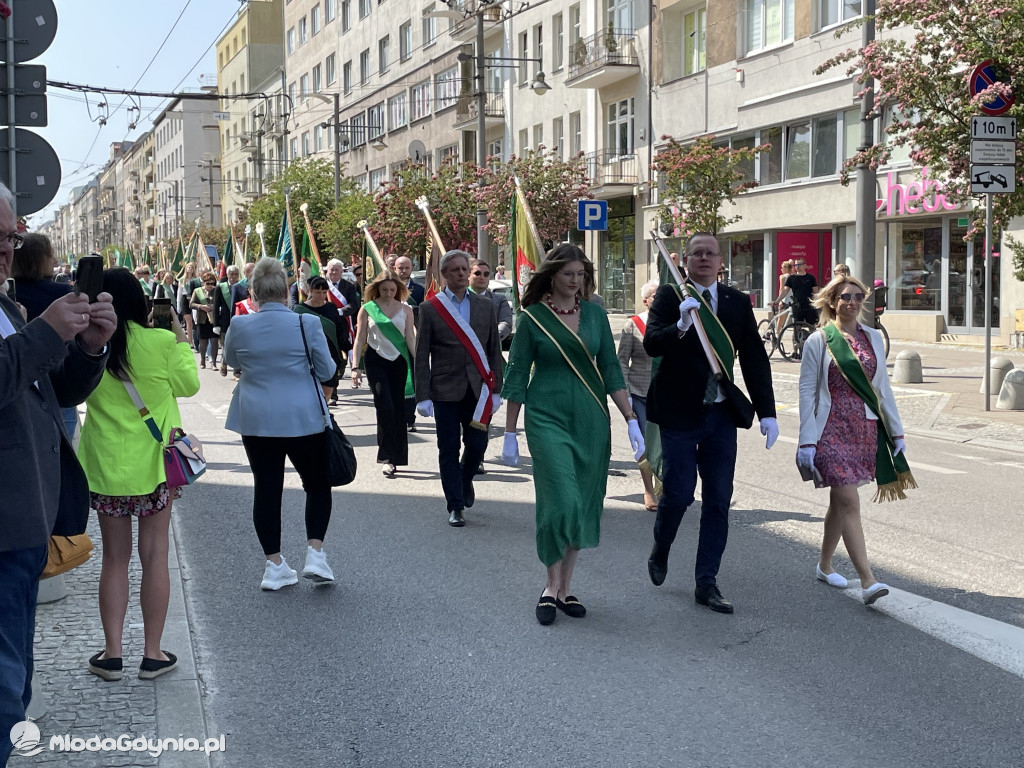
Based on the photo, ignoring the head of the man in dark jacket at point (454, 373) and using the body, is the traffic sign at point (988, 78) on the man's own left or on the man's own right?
on the man's own left

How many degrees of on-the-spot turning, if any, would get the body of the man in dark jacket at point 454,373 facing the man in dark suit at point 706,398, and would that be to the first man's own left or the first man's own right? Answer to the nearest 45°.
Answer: approximately 45° to the first man's own left

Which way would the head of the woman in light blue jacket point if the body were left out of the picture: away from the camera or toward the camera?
away from the camera

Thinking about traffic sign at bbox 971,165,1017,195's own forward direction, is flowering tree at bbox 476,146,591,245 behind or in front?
behind

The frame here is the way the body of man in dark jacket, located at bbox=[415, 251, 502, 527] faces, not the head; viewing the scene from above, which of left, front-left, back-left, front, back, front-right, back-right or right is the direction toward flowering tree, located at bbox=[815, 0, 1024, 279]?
back-left

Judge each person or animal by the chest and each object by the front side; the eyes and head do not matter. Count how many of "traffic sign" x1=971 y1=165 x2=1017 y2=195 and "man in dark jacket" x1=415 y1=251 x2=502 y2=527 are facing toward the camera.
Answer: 2

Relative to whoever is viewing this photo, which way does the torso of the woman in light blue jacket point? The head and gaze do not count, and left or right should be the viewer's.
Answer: facing away from the viewer

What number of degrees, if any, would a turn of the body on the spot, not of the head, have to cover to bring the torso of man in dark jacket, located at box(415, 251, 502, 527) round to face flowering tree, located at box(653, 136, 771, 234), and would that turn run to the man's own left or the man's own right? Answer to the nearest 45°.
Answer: approximately 180°

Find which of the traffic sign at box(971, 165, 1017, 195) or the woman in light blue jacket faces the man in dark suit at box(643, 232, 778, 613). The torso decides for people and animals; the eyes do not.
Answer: the traffic sign

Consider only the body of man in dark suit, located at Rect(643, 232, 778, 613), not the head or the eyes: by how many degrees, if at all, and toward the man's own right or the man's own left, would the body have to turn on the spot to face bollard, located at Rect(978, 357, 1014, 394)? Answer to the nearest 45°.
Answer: approximately 180°
